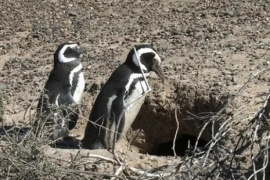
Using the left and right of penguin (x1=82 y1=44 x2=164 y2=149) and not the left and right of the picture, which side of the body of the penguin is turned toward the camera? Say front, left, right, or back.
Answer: right

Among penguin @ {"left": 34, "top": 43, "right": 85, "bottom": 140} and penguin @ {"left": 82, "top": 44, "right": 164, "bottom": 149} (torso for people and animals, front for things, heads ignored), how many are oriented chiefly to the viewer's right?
2

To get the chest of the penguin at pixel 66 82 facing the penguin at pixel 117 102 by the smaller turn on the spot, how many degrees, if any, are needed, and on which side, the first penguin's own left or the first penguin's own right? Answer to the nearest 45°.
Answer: approximately 45° to the first penguin's own right

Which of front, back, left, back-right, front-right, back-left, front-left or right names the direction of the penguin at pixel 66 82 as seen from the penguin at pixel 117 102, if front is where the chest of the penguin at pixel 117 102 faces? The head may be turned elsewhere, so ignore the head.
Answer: back-left

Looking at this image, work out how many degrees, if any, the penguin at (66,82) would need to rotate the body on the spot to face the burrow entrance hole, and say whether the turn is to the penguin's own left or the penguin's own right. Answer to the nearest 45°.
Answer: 0° — it already faces it

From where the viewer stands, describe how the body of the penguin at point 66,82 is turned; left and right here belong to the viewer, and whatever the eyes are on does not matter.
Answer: facing to the right of the viewer

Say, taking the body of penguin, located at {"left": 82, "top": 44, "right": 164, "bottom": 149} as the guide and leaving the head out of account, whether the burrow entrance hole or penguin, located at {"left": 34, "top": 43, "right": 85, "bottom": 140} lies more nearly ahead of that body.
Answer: the burrow entrance hole
